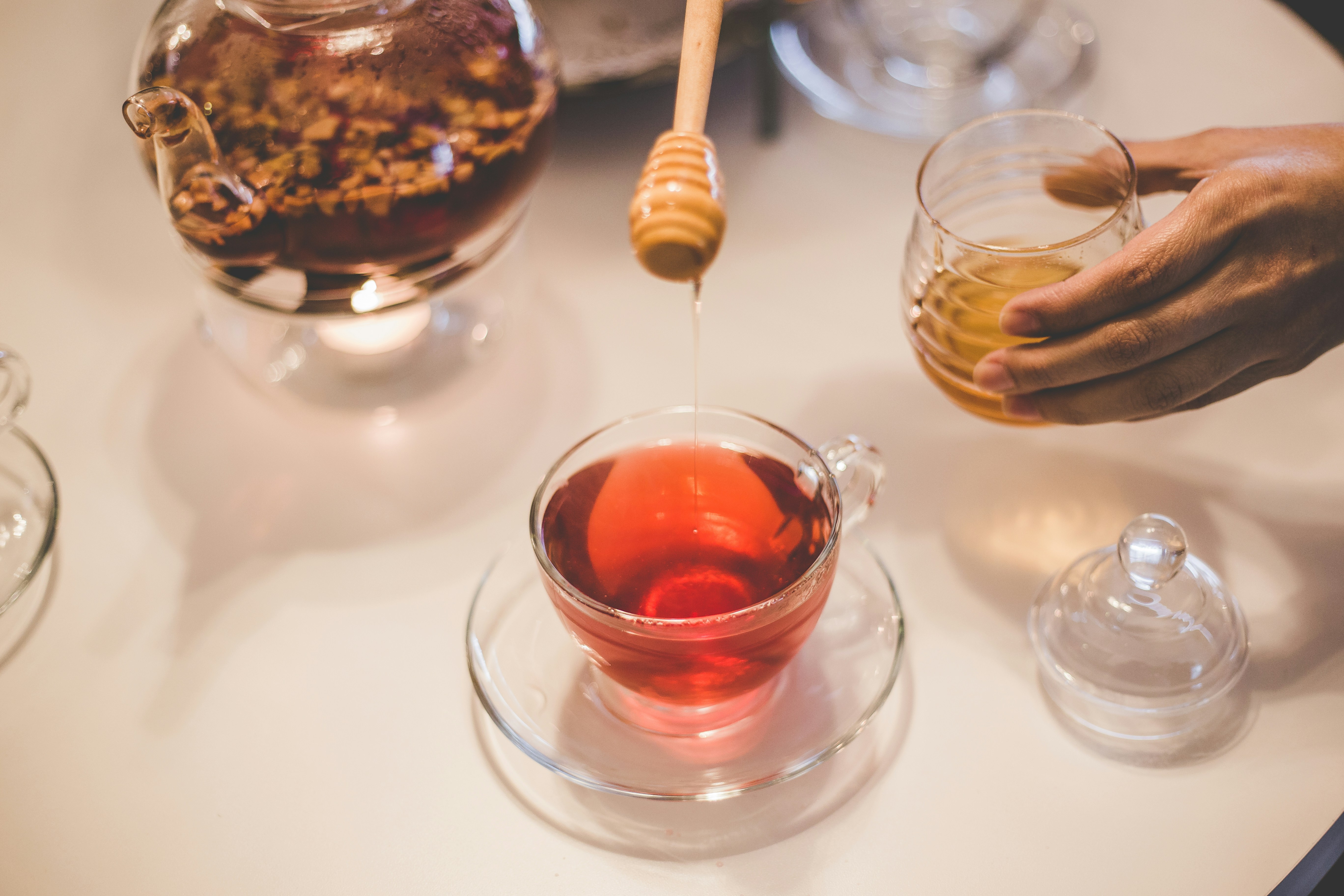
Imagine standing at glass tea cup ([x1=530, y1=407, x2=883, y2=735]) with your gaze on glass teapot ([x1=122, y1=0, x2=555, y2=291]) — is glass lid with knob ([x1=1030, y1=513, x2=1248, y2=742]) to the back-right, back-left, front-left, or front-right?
back-right

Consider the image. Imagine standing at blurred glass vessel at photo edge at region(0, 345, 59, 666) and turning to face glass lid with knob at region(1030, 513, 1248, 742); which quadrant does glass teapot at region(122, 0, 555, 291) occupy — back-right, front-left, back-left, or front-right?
front-left

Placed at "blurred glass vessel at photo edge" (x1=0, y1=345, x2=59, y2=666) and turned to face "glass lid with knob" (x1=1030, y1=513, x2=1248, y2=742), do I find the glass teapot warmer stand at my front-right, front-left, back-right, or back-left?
front-left

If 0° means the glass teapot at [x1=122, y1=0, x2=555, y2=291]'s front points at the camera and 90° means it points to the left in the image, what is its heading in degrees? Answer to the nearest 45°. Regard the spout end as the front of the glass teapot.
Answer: approximately 45°

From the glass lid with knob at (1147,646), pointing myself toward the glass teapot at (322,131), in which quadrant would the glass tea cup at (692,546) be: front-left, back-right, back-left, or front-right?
front-left
